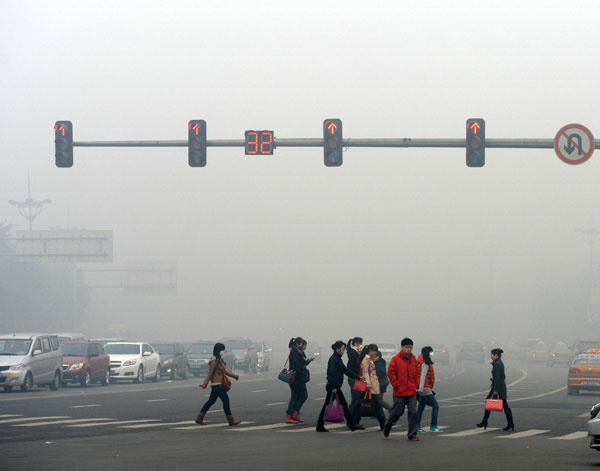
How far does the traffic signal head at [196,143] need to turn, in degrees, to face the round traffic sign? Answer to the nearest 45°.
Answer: approximately 90° to its left

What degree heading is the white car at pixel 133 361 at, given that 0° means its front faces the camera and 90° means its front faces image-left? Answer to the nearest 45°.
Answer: approximately 45°

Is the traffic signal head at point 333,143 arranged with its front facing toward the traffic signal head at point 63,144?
no

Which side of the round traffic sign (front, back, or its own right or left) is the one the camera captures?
front

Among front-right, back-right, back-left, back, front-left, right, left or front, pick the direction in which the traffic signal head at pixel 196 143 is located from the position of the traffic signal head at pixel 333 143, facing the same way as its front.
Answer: right

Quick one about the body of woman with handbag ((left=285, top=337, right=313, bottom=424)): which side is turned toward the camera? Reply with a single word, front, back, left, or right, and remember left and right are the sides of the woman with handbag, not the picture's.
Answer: right

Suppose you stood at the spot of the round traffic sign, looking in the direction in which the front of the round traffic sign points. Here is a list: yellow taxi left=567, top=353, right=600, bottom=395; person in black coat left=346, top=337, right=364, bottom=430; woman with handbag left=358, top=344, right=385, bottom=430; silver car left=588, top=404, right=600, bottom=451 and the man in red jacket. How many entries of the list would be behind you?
1

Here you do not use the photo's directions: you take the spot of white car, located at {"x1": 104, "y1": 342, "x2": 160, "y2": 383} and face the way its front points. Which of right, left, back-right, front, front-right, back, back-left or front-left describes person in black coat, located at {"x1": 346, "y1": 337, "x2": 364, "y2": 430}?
front-left

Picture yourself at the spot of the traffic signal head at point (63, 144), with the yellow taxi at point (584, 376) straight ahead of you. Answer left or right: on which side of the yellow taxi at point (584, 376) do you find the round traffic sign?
right

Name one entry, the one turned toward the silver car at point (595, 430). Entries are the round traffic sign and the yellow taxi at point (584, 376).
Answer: the round traffic sign

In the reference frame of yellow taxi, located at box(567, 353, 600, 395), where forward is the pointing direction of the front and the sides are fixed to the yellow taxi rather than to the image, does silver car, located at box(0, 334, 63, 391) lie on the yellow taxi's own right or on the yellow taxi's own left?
on the yellow taxi's own left

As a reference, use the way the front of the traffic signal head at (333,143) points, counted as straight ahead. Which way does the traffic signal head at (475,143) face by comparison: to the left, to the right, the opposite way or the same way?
the same way

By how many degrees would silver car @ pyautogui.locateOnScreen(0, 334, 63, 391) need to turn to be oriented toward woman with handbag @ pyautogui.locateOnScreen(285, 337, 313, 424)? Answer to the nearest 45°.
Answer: approximately 45° to its left

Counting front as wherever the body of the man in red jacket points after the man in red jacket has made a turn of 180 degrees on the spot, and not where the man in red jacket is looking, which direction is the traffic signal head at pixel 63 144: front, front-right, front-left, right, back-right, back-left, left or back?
front

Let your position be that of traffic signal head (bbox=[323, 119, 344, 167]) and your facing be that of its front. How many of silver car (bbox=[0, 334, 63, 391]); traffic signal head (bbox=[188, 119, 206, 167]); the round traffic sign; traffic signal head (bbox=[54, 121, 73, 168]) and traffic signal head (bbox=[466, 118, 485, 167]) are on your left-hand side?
2

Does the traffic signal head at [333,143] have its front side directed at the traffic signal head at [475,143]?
no
